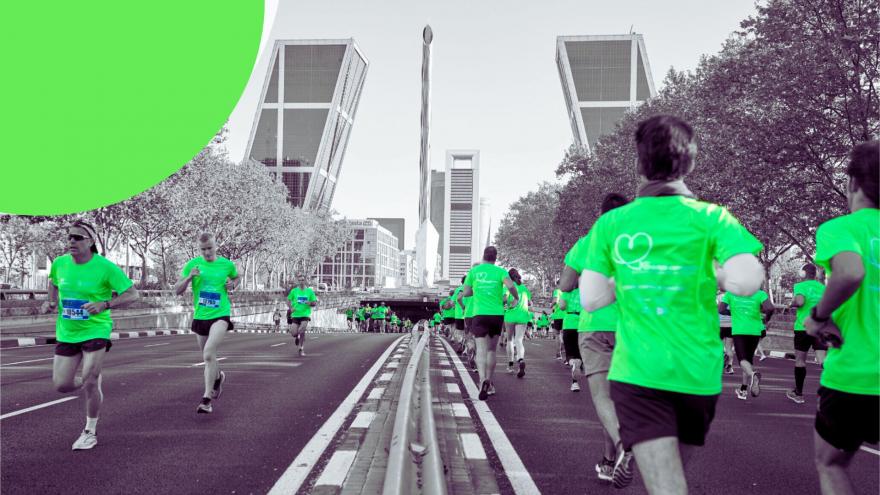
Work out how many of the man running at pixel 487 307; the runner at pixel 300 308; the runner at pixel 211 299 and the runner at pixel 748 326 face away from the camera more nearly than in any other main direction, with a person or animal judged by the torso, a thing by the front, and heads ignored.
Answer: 2

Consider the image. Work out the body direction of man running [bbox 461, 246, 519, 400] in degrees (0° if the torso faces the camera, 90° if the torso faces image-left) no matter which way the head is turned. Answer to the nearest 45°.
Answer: approximately 180°

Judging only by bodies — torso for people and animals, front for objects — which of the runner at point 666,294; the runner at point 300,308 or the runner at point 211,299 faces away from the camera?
the runner at point 666,294

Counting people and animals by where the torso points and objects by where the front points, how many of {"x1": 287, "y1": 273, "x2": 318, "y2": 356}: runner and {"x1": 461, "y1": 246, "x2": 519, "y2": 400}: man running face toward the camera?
1

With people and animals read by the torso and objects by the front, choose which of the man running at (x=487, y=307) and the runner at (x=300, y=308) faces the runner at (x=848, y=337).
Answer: the runner at (x=300, y=308)

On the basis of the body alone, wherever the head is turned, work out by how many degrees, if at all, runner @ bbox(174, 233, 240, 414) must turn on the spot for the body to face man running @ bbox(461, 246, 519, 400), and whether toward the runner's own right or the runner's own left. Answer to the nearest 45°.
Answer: approximately 90° to the runner's own left

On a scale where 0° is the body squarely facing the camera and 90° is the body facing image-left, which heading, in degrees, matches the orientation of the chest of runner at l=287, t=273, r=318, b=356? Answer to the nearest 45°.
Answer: approximately 0°

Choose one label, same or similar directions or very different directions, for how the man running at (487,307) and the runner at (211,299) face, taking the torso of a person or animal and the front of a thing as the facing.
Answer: very different directions

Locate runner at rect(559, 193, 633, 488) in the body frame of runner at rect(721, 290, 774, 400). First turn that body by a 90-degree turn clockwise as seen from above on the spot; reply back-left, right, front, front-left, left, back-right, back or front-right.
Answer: right

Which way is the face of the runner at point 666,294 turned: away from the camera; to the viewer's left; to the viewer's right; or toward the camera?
away from the camera

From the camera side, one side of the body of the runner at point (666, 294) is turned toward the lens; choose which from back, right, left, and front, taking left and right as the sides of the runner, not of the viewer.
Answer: back

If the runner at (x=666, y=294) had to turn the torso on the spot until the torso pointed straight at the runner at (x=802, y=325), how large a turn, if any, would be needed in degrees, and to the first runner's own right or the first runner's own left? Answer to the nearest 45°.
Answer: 0° — they already face them

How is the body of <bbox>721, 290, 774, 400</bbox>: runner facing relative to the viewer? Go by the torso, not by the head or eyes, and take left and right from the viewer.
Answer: facing away from the viewer

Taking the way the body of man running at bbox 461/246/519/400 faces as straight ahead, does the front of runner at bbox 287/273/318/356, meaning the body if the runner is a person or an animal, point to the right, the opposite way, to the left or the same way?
the opposite way

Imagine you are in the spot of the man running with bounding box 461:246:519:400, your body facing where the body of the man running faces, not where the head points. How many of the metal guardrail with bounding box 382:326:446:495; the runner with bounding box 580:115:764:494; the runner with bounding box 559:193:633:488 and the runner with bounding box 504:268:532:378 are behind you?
3

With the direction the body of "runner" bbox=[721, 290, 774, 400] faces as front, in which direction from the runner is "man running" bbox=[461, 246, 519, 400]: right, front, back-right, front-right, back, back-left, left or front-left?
back-left
